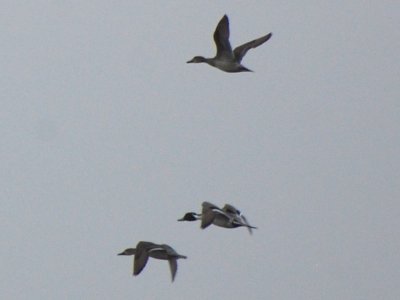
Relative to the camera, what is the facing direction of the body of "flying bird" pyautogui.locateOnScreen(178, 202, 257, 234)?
to the viewer's left
